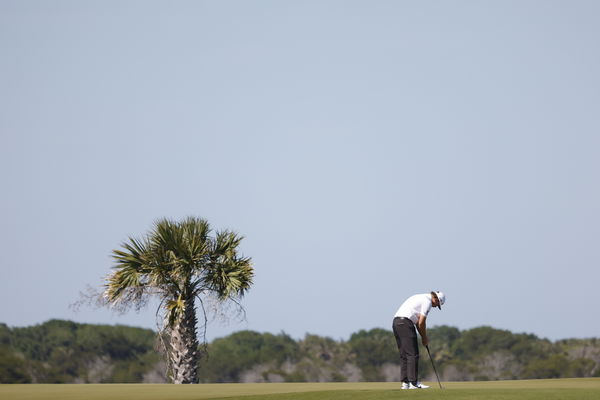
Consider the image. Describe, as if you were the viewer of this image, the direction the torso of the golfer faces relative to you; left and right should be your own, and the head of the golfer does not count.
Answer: facing to the right of the viewer

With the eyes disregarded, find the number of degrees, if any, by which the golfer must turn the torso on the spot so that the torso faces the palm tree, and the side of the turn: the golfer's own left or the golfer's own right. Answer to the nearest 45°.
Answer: approximately 135° to the golfer's own left
